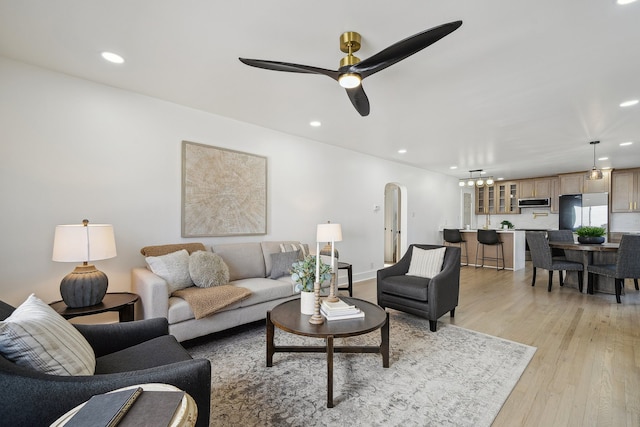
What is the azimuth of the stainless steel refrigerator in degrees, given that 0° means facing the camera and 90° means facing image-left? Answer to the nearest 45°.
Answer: approximately 0°

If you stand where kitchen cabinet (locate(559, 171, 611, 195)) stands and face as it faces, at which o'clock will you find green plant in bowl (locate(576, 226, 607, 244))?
The green plant in bowl is roughly at 12 o'clock from the kitchen cabinet.

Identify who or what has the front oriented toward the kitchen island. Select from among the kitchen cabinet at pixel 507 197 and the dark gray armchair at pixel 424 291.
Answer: the kitchen cabinet

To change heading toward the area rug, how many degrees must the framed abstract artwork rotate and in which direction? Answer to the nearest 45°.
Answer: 0° — it already faces it

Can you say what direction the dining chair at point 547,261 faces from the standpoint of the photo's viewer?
facing away from the viewer and to the right of the viewer

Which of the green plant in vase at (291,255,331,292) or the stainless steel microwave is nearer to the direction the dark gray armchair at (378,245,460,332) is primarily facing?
the green plant in vase

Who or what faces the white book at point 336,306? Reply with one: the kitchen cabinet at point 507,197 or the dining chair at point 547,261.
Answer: the kitchen cabinet

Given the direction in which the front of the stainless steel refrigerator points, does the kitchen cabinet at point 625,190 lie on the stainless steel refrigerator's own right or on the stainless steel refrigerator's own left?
on the stainless steel refrigerator's own left

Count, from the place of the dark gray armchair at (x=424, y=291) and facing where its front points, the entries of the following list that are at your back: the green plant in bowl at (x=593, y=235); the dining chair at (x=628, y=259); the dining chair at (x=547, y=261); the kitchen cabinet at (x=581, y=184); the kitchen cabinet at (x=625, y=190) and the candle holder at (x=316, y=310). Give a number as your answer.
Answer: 5

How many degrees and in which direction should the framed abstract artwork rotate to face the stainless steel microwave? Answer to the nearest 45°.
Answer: approximately 45° to its left

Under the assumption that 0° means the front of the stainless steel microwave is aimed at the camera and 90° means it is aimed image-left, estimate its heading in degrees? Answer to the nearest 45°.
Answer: approximately 0°

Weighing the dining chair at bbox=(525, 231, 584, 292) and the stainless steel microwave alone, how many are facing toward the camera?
1
